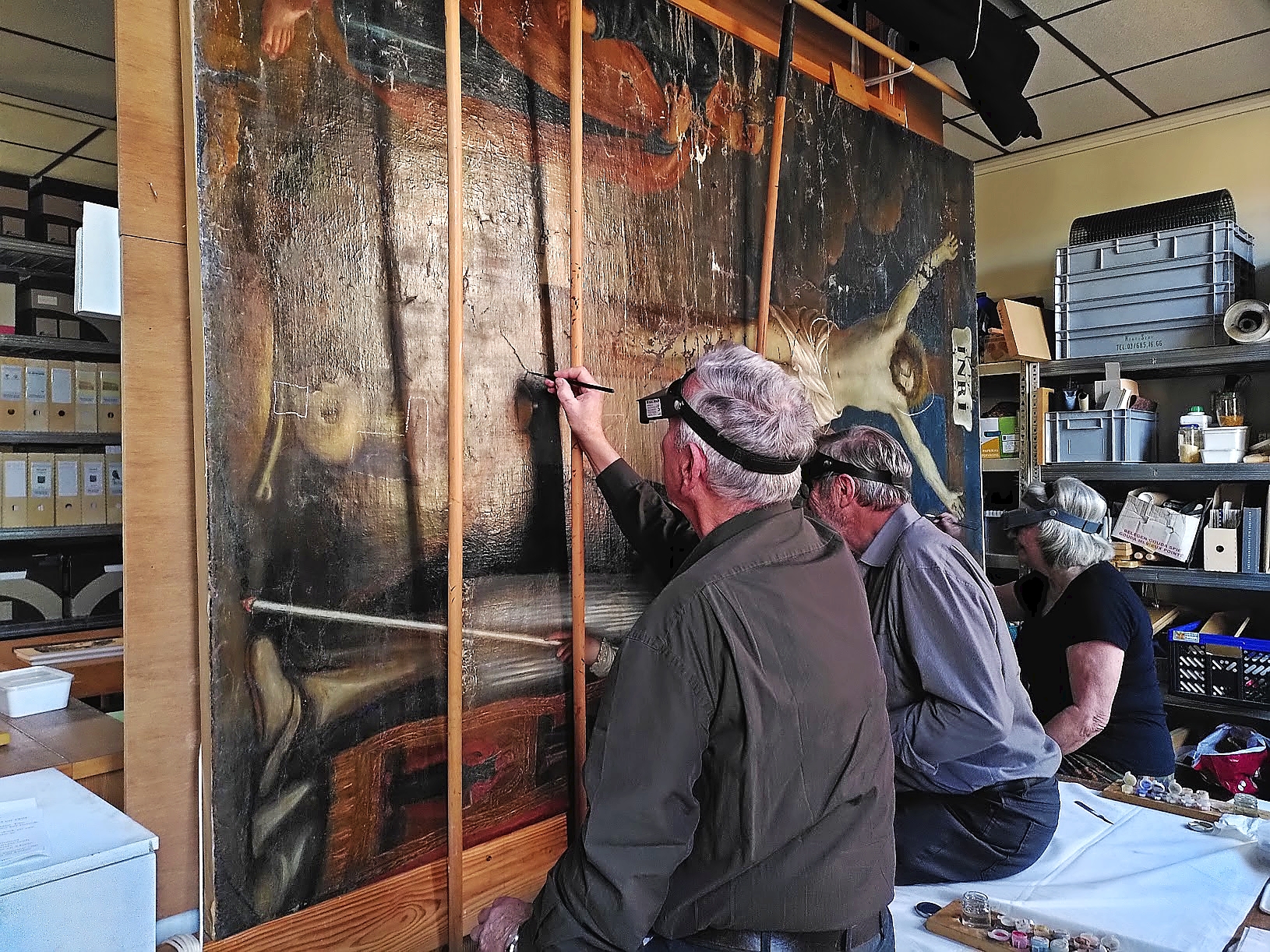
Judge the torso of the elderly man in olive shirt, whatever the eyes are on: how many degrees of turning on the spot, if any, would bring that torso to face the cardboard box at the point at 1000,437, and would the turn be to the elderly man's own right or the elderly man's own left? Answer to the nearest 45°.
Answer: approximately 90° to the elderly man's own right

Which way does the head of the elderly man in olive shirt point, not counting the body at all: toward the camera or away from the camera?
away from the camera

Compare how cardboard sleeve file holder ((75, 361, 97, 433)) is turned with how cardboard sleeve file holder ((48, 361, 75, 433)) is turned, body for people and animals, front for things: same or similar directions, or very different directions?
same or similar directions

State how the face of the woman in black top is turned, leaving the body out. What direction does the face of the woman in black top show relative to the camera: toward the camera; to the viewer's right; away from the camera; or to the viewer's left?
to the viewer's left

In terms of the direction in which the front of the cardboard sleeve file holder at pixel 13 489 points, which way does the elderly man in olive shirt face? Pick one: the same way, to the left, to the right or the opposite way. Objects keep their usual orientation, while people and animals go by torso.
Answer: the opposite way

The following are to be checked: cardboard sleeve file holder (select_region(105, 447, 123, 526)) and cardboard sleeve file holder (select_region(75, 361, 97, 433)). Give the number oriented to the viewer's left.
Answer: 0

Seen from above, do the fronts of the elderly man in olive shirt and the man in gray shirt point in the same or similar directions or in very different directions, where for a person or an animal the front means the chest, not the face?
same or similar directions

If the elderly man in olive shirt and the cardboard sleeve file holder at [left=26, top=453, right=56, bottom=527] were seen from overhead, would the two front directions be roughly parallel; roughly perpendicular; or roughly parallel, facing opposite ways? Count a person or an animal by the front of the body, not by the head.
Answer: roughly parallel, facing opposite ways

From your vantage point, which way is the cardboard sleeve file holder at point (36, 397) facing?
toward the camera

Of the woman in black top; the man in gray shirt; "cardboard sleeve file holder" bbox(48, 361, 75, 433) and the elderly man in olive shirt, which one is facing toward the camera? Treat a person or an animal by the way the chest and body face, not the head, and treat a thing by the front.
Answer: the cardboard sleeve file holder

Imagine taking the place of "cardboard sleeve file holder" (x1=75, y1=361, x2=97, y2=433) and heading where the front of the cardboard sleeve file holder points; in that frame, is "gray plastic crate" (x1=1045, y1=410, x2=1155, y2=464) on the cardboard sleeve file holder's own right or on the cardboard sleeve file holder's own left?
on the cardboard sleeve file holder's own left

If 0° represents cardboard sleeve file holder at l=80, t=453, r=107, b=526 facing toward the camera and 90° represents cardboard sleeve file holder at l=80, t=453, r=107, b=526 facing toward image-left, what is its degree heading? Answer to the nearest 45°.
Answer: approximately 0°

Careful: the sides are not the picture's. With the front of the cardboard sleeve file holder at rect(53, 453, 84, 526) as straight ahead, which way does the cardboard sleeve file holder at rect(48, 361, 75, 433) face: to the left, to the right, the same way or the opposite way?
the same way

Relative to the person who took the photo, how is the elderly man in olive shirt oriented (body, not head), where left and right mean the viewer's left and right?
facing away from the viewer and to the left of the viewer

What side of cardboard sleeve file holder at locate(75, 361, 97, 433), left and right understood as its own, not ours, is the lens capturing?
front

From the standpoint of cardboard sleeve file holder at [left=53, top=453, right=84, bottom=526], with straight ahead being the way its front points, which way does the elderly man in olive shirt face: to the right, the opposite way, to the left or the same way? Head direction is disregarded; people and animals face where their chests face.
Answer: the opposite way

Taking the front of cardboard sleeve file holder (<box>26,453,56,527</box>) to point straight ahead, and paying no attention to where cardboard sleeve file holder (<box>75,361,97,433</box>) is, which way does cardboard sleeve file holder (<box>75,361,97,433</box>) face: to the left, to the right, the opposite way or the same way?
the same way

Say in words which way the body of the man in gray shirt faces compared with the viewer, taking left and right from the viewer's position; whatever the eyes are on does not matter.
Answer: facing to the left of the viewer
